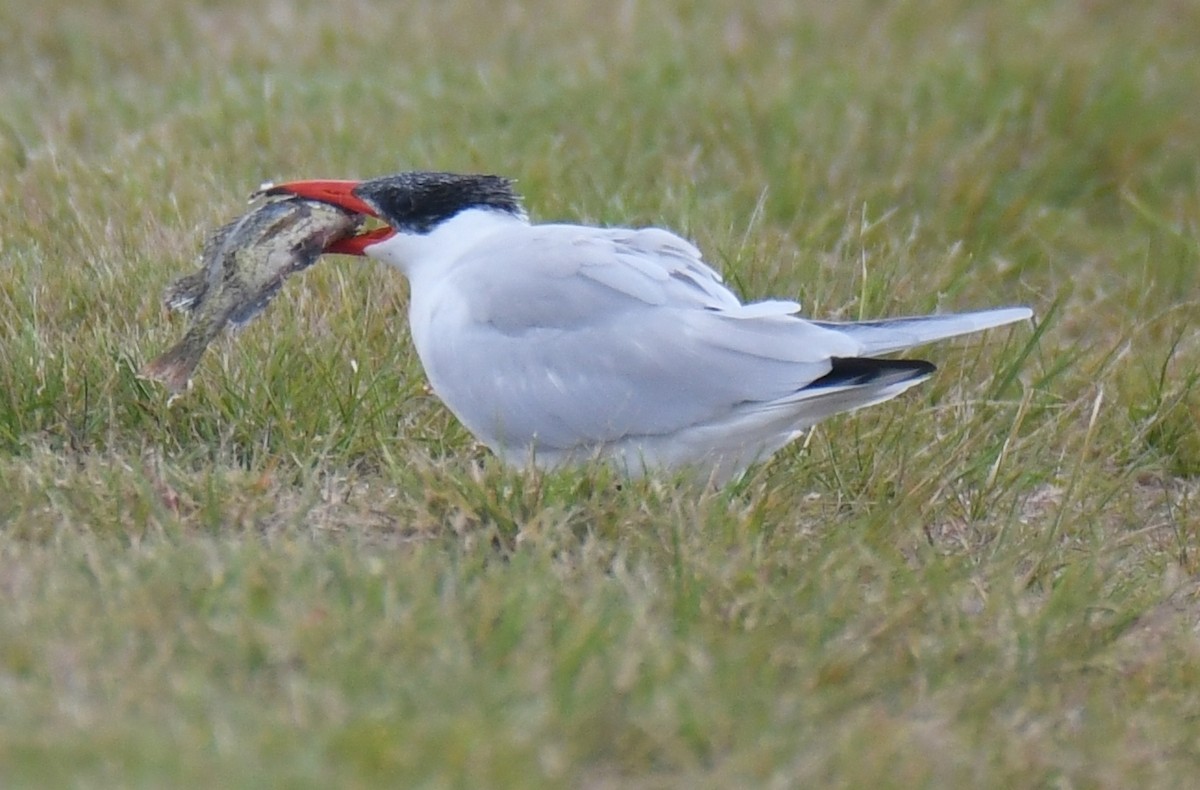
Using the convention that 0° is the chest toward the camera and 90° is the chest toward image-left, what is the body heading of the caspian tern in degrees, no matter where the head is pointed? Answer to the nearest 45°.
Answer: approximately 90°
